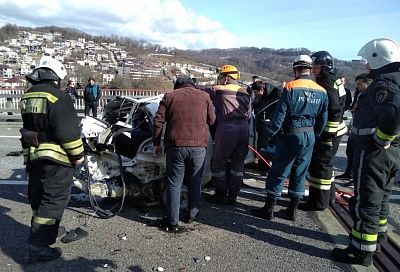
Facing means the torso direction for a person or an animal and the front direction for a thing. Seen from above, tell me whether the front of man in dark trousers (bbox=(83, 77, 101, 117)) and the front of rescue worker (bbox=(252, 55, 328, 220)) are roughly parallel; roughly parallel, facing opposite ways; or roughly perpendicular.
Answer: roughly parallel, facing opposite ways

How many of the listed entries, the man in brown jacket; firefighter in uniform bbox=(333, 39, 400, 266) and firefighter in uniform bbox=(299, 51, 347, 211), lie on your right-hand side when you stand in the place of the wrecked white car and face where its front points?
0

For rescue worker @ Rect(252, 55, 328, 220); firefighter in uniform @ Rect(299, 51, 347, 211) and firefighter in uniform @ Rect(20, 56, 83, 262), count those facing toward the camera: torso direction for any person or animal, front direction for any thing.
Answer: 0

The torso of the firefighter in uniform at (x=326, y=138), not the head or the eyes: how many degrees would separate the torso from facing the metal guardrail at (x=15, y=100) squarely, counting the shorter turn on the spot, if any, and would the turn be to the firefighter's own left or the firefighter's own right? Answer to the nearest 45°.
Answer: approximately 45° to the firefighter's own right

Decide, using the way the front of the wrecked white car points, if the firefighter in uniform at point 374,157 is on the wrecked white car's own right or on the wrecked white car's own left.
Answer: on the wrecked white car's own left

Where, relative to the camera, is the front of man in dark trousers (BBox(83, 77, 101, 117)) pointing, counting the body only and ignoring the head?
toward the camera

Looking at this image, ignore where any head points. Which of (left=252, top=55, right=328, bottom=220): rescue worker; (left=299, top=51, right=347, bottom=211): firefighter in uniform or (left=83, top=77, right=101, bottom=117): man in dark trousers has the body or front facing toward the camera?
the man in dark trousers

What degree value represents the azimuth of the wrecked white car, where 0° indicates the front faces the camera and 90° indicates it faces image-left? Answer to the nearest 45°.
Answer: approximately 45°

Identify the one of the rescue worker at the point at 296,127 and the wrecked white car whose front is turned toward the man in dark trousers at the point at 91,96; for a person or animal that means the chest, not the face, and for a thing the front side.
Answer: the rescue worker

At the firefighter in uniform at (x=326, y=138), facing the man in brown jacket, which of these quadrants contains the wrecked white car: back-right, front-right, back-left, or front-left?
front-right

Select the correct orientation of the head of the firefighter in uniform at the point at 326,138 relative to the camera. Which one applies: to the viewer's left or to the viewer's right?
to the viewer's left

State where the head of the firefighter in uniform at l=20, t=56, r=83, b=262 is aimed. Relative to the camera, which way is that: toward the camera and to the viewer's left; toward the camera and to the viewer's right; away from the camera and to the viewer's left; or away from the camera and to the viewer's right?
away from the camera and to the viewer's right

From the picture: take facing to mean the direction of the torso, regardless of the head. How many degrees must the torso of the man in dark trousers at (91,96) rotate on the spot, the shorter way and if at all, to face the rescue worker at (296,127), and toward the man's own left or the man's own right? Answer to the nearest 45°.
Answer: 0° — they already face them

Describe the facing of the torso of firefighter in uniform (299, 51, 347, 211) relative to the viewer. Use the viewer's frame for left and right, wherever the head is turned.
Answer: facing to the left of the viewer

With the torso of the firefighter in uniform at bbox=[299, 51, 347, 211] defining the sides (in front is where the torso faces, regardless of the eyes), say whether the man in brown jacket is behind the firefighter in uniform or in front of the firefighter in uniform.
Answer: in front

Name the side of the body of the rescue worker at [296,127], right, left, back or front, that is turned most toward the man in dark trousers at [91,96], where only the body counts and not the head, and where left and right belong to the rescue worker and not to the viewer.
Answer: front

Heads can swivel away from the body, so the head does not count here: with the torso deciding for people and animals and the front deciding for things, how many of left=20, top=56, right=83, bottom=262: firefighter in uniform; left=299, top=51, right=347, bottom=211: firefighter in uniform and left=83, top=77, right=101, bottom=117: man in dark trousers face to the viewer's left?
1
